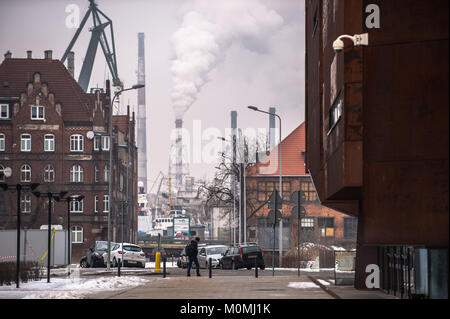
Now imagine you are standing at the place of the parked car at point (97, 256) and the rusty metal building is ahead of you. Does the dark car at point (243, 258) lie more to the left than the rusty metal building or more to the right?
left

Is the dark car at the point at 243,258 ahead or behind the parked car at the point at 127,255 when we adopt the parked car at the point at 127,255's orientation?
behind
